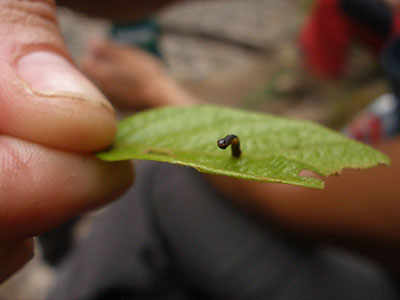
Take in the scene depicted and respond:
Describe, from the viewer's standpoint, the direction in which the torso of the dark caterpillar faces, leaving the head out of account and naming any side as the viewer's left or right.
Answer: facing to the left of the viewer

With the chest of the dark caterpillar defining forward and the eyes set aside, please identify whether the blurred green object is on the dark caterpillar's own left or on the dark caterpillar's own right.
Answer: on the dark caterpillar's own right
